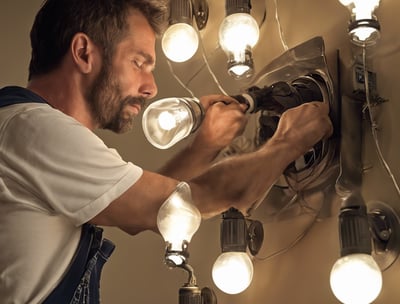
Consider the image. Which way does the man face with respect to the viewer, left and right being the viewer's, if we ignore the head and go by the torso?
facing to the right of the viewer

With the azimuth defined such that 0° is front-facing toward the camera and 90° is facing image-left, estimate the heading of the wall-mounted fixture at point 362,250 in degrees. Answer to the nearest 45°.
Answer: approximately 45°

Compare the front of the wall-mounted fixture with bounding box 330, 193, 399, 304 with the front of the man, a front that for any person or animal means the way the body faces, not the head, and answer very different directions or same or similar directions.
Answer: very different directions

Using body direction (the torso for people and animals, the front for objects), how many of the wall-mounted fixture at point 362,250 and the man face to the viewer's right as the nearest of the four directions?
1
